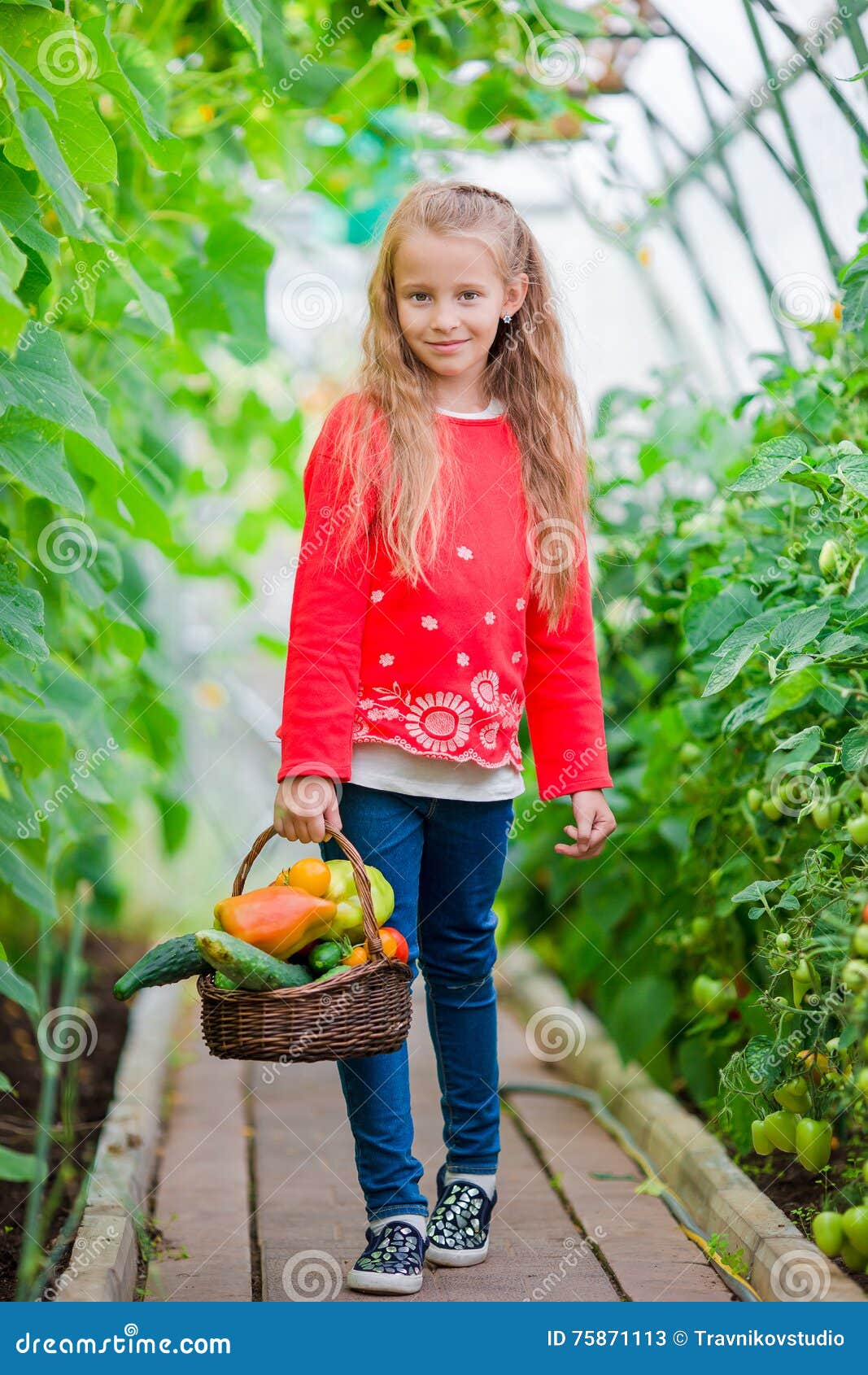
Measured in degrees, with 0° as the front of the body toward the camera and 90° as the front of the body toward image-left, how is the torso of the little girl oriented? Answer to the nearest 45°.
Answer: approximately 0°
